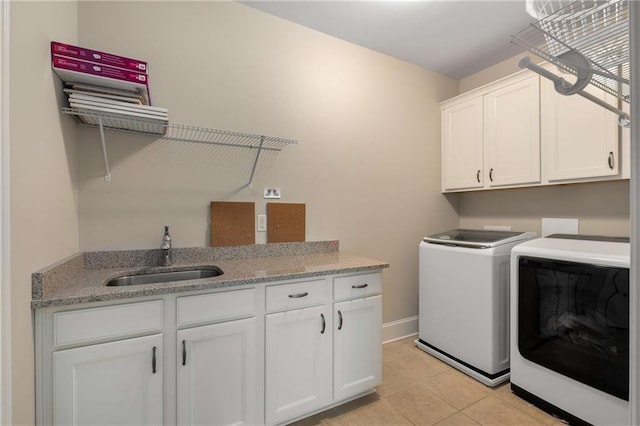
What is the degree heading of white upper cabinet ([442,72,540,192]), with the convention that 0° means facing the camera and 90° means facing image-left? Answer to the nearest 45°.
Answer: approximately 45°

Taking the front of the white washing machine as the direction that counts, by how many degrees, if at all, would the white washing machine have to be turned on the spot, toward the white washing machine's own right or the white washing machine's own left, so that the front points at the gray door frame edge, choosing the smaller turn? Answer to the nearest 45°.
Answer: approximately 45° to the white washing machine's own left

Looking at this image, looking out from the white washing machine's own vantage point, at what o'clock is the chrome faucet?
The chrome faucet is roughly at 12 o'clock from the white washing machine.

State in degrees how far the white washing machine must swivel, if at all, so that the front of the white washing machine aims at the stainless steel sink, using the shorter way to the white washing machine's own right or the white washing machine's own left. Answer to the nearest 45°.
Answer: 0° — it already faces it

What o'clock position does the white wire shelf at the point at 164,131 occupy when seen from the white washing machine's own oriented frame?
The white wire shelf is roughly at 12 o'clock from the white washing machine.

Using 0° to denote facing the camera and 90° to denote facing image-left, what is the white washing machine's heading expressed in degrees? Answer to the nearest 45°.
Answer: approximately 45°
